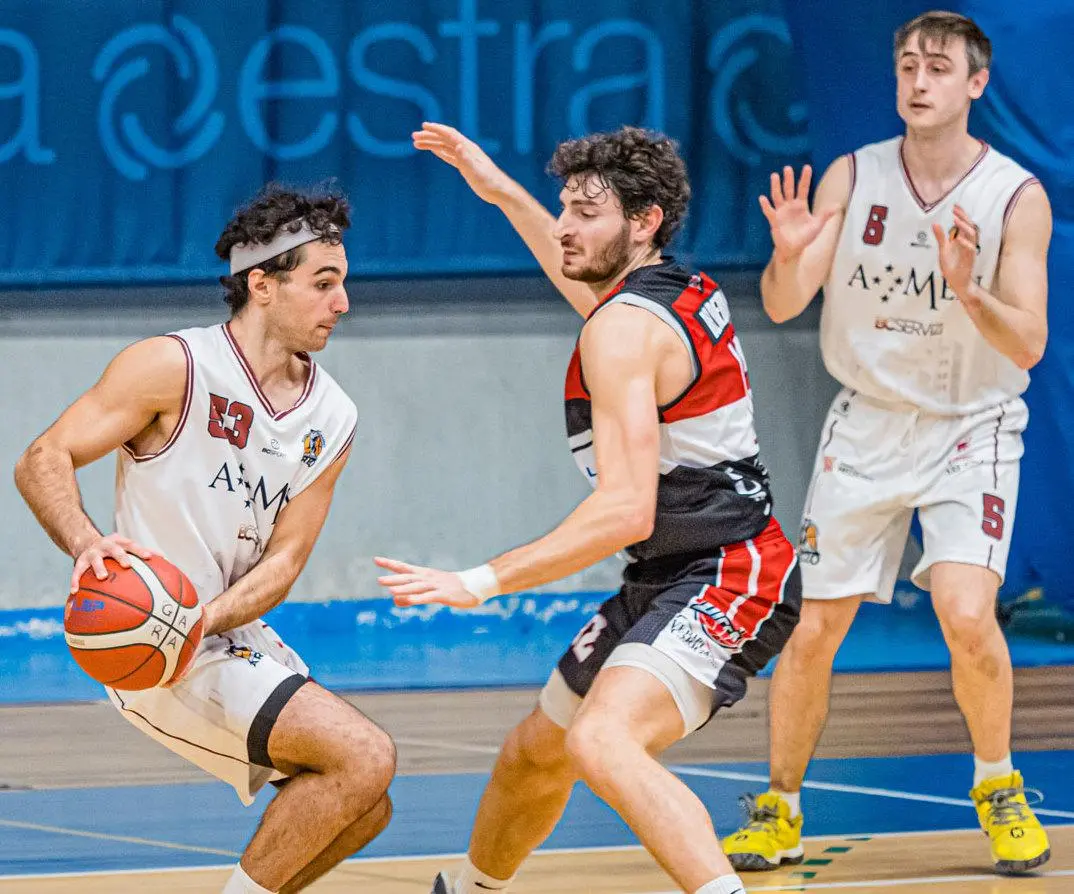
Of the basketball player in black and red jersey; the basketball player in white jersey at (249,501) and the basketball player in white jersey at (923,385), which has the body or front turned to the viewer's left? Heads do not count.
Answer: the basketball player in black and red jersey

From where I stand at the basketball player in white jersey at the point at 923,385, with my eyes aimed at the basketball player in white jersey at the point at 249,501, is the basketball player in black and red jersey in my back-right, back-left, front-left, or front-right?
front-left

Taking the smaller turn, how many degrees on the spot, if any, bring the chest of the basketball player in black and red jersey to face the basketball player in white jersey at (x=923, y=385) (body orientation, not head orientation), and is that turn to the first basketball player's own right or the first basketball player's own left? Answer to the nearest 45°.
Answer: approximately 135° to the first basketball player's own right

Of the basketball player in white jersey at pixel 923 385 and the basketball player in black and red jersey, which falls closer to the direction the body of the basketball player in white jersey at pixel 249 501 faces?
the basketball player in black and red jersey

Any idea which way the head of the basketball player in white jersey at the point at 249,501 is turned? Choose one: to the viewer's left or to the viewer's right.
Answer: to the viewer's right

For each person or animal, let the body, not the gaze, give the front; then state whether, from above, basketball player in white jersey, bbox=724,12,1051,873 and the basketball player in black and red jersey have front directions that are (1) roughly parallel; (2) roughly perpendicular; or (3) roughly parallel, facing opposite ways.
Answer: roughly perpendicular

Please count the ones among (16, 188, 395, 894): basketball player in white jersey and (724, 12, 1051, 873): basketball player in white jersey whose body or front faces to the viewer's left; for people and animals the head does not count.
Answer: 0

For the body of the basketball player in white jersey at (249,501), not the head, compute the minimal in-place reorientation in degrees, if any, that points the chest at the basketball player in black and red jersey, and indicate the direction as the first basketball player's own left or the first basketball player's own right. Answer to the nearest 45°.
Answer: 0° — they already face them

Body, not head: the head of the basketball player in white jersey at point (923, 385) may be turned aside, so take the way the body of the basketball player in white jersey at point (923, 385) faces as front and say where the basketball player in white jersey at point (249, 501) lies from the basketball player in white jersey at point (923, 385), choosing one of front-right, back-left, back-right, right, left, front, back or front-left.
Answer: front-right

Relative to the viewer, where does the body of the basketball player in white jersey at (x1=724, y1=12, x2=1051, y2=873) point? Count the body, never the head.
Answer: toward the camera

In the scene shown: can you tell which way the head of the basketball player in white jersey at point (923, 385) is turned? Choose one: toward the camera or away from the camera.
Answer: toward the camera

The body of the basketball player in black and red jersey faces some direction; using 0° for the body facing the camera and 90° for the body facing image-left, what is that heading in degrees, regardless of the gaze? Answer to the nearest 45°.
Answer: approximately 90°

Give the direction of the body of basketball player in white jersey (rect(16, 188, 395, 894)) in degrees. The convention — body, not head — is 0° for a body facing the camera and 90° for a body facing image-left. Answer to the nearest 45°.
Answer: approximately 315°

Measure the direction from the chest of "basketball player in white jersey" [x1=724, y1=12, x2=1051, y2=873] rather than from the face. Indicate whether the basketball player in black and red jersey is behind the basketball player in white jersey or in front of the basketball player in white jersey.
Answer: in front

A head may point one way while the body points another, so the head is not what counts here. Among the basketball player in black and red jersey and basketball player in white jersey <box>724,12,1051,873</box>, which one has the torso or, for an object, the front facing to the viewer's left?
the basketball player in black and red jersey

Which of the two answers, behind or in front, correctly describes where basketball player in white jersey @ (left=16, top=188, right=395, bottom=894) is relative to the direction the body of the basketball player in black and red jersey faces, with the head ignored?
in front

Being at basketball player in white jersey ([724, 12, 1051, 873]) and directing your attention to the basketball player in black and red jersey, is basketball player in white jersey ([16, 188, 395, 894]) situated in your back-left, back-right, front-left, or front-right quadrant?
front-right

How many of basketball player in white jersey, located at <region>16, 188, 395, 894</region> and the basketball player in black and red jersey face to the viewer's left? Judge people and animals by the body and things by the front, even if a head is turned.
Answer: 1

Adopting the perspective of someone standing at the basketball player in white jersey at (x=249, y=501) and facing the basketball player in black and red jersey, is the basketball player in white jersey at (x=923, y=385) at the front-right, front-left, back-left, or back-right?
front-left

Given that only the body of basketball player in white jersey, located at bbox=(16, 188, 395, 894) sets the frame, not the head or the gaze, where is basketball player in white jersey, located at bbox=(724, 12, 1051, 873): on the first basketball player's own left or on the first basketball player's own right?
on the first basketball player's own left

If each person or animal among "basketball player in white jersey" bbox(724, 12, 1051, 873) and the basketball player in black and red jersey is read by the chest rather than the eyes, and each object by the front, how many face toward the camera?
1
